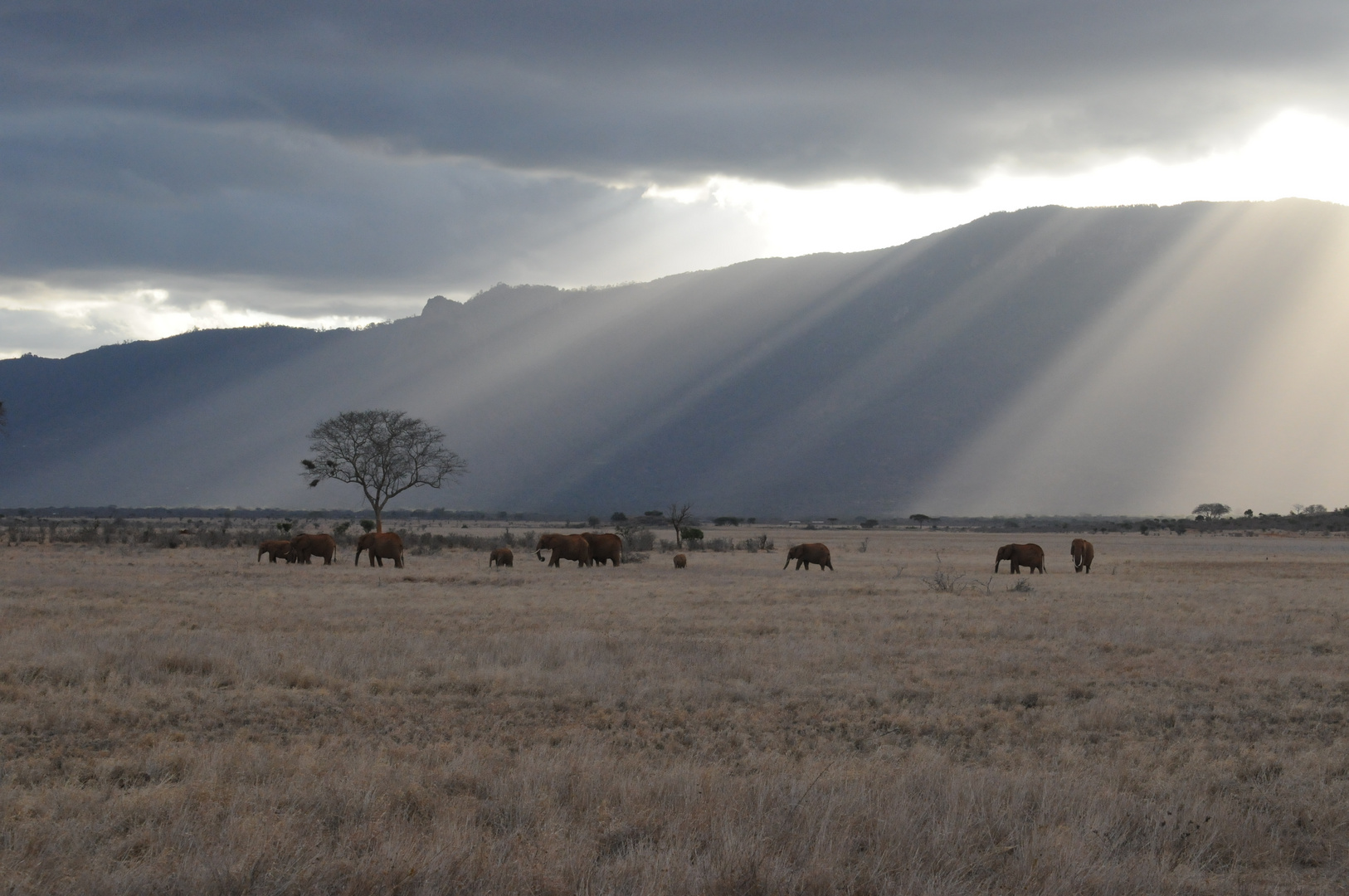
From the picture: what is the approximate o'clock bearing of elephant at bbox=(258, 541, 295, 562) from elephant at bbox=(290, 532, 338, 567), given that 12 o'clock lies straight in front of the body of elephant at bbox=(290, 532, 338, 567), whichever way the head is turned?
elephant at bbox=(258, 541, 295, 562) is roughly at 1 o'clock from elephant at bbox=(290, 532, 338, 567).

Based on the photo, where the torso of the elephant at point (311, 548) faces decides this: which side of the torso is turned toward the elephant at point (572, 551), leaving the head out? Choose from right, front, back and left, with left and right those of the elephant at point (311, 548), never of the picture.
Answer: back

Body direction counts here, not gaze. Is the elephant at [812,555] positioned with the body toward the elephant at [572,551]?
yes

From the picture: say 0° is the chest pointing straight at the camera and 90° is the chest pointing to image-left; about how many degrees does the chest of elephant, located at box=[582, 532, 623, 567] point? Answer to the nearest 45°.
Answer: approximately 90°

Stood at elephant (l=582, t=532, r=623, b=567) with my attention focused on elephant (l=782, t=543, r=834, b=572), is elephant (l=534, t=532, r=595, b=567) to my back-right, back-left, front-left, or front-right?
back-right

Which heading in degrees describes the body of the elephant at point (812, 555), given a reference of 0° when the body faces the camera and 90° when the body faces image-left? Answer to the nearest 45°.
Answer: approximately 90°

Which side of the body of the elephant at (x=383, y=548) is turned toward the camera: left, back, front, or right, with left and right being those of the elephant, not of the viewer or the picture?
left

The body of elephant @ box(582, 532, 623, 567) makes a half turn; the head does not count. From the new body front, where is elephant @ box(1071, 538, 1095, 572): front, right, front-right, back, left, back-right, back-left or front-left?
front

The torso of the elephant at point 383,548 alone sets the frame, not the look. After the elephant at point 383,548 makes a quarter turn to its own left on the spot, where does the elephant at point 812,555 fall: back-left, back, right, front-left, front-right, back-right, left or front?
left

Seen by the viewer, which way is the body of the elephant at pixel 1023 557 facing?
to the viewer's left

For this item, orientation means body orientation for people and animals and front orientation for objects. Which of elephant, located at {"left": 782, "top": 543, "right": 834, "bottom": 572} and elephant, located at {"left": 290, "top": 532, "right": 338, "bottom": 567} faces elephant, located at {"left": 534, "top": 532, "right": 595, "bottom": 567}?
elephant, located at {"left": 782, "top": 543, "right": 834, "bottom": 572}
